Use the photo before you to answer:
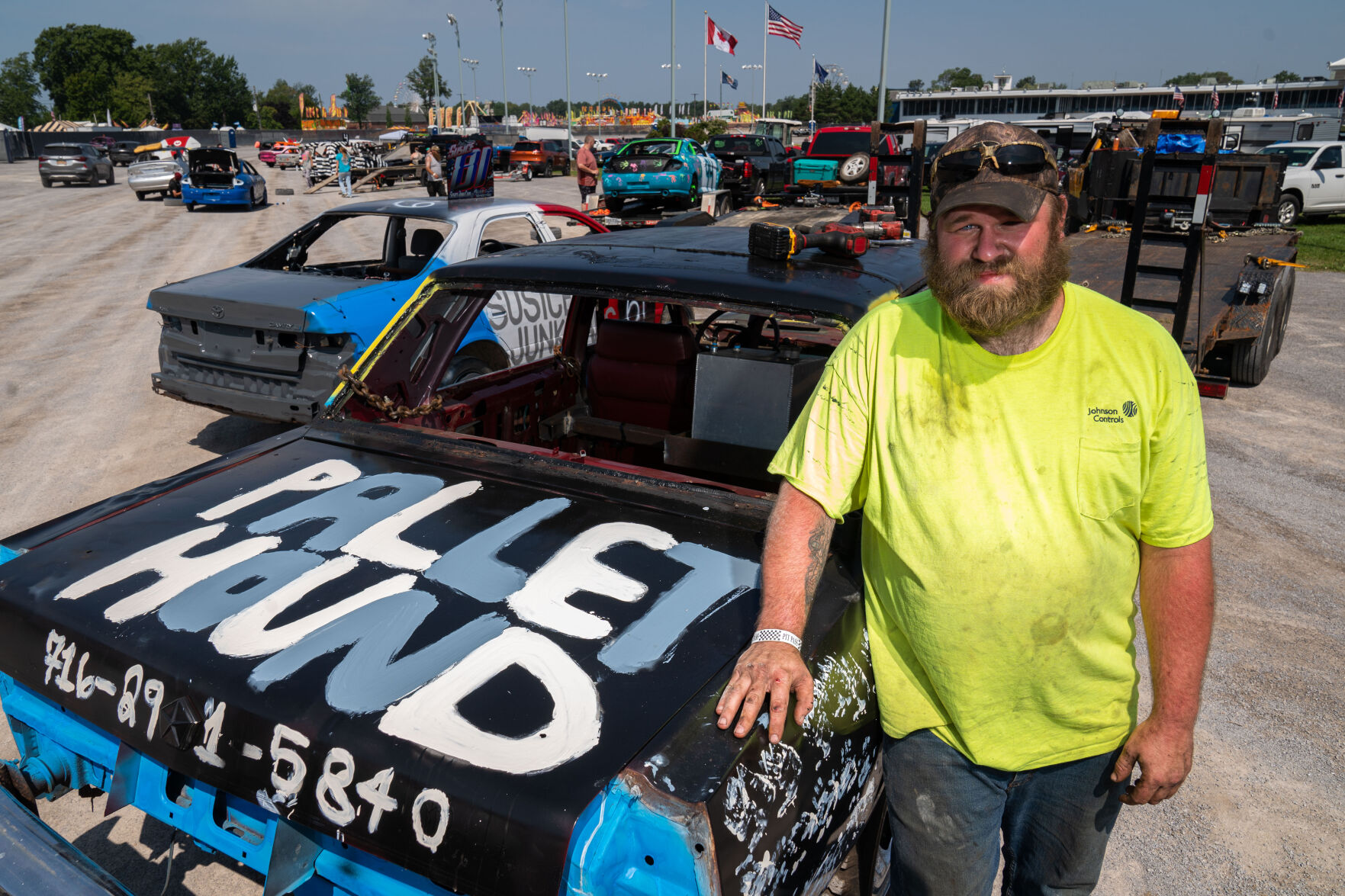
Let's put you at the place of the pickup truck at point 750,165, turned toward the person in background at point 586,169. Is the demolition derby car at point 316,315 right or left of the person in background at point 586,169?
left

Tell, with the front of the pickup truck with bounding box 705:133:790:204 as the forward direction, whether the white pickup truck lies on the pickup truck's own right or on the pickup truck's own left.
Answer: on the pickup truck's own right

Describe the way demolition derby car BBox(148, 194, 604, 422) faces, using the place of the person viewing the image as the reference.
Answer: facing away from the viewer and to the right of the viewer

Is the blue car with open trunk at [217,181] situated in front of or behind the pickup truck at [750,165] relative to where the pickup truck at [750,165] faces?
behind

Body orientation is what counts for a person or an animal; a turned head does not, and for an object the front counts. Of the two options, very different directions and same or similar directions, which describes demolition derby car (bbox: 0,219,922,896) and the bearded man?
very different directions

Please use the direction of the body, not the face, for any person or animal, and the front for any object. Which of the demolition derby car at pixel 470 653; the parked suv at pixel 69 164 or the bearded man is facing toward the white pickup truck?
the demolition derby car

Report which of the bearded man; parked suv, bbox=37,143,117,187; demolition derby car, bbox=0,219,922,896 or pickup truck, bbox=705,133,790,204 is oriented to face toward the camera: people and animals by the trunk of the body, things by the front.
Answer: the bearded man

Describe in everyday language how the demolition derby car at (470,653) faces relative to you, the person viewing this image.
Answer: facing away from the viewer and to the right of the viewer

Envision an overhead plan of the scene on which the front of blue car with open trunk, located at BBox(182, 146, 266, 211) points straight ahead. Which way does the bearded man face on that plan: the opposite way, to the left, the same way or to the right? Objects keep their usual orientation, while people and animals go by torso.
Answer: the opposite way

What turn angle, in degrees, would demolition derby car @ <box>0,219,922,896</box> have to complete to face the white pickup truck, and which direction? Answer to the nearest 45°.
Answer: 0° — it already faces it
